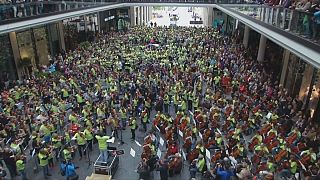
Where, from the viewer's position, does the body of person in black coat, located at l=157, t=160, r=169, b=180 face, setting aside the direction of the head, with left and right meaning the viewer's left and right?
facing away from the viewer

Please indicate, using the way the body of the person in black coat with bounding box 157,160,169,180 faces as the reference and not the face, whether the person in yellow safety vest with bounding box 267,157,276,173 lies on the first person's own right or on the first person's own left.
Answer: on the first person's own right

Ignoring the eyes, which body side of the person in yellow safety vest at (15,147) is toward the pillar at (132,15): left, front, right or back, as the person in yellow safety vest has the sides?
left

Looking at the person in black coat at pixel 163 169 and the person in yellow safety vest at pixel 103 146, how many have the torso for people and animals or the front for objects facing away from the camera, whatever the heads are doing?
2

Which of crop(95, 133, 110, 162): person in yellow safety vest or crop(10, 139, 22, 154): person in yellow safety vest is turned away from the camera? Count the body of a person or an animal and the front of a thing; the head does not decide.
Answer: crop(95, 133, 110, 162): person in yellow safety vest

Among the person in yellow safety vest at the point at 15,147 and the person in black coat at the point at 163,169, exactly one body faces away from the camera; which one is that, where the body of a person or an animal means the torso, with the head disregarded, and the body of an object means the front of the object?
the person in black coat

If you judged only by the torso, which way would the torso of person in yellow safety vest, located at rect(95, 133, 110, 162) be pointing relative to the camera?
away from the camera
